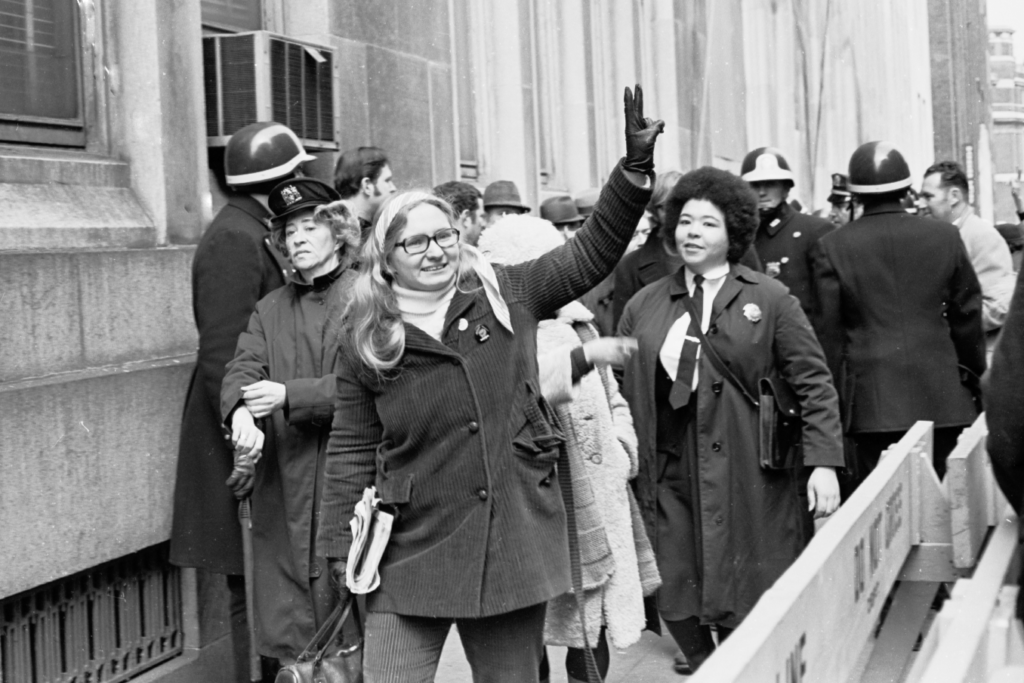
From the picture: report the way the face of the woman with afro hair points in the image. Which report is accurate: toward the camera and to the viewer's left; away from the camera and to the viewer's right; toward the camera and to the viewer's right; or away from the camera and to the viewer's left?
toward the camera and to the viewer's left

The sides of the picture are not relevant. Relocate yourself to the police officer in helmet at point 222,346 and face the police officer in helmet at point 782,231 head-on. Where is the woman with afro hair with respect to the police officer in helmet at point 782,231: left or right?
right

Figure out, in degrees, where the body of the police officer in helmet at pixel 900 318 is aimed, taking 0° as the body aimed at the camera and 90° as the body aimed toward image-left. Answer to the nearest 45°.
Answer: approximately 180°

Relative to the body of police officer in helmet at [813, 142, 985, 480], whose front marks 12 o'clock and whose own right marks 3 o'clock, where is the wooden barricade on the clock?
The wooden barricade is roughly at 6 o'clock from the police officer in helmet.

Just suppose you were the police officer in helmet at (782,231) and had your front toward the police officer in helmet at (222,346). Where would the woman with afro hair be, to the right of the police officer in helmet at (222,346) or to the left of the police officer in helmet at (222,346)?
left

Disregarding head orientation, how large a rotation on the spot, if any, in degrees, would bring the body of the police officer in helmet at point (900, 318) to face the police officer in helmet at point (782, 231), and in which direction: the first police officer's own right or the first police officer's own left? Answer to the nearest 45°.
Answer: approximately 45° to the first police officer's own left
